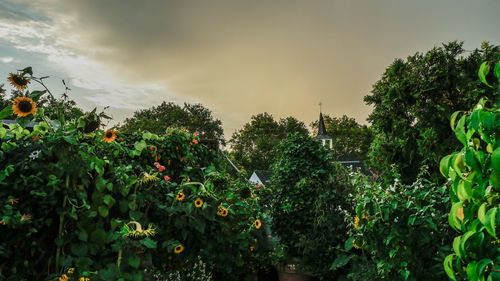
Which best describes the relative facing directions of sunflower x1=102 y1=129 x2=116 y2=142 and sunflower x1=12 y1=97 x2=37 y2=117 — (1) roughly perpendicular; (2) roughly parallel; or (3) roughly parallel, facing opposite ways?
roughly parallel

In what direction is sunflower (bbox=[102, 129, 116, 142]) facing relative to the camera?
toward the camera

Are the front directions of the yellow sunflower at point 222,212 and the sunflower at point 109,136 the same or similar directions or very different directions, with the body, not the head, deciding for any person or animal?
same or similar directions

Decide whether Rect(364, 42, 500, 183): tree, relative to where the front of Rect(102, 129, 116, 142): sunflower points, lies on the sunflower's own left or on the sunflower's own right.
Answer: on the sunflower's own left

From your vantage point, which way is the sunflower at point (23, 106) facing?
toward the camera

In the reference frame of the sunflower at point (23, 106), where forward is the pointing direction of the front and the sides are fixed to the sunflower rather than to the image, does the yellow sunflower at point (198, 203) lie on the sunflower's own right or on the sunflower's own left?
on the sunflower's own left
